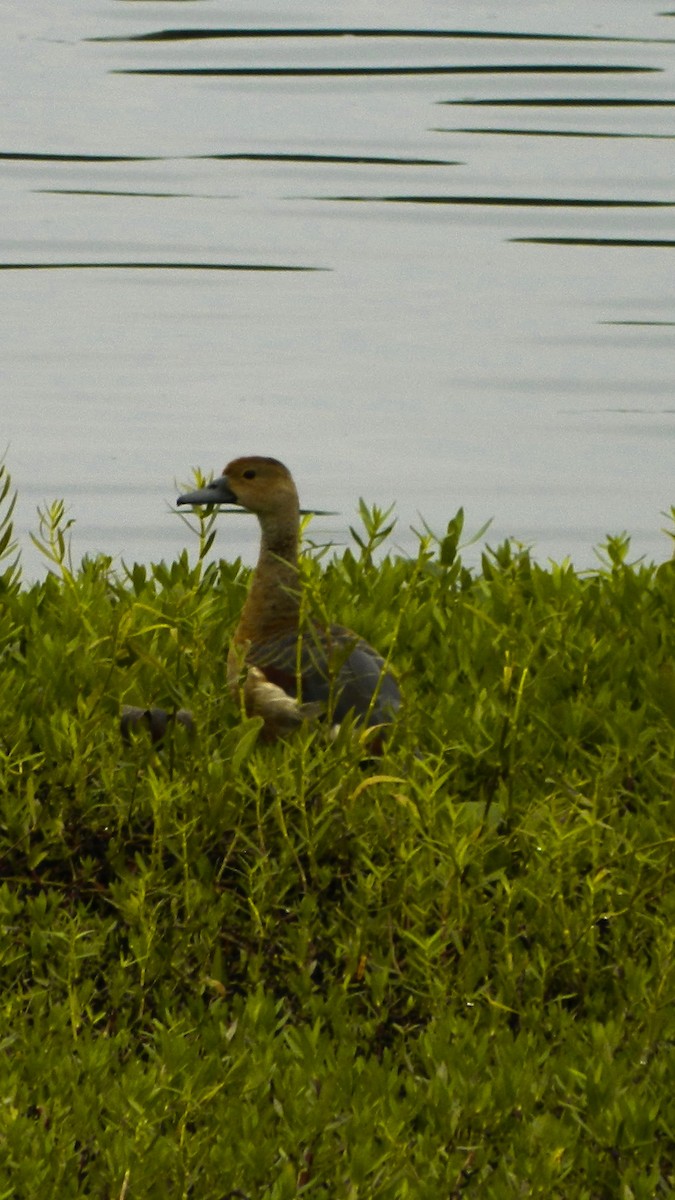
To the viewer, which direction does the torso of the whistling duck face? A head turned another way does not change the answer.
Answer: to the viewer's left
